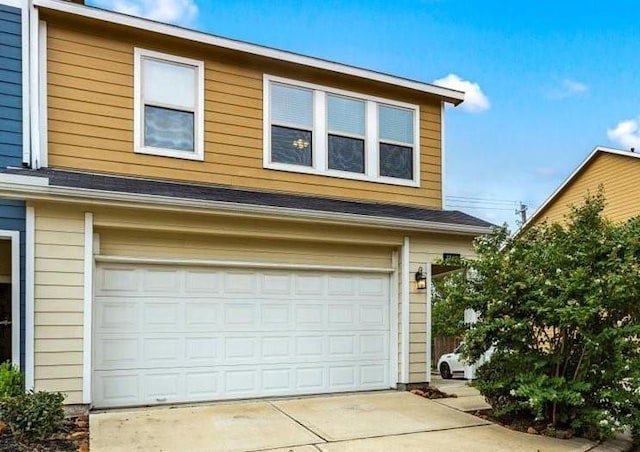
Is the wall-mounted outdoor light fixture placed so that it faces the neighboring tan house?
no

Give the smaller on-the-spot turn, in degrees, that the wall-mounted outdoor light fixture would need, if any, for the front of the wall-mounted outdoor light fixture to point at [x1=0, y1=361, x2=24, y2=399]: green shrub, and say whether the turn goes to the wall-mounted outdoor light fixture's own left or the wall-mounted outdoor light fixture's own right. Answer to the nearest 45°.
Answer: approximately 90° to the wall-mounted outdoor light fixture's own right

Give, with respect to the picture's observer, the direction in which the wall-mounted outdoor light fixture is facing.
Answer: facing the viewer and to the right of the viewer

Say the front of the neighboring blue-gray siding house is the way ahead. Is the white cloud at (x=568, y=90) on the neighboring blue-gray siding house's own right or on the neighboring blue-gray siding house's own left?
on the neighboring blue-gray siding house's own left

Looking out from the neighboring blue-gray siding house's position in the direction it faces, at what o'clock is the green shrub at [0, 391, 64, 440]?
The green shrub is roughly at 12 o'clock from the neighboring blue-gray siding house.

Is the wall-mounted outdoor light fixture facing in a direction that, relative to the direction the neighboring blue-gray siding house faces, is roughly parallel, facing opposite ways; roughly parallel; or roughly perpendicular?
roughly parallel

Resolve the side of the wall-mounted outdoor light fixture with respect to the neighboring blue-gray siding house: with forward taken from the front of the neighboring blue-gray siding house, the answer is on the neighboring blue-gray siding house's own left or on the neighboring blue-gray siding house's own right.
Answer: on the neighboring blue-gray siding house's own left

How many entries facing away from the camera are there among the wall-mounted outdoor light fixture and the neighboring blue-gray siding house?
0

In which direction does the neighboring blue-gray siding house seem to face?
toward the camera

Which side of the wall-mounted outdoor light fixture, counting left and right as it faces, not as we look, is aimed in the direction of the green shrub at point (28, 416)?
right
